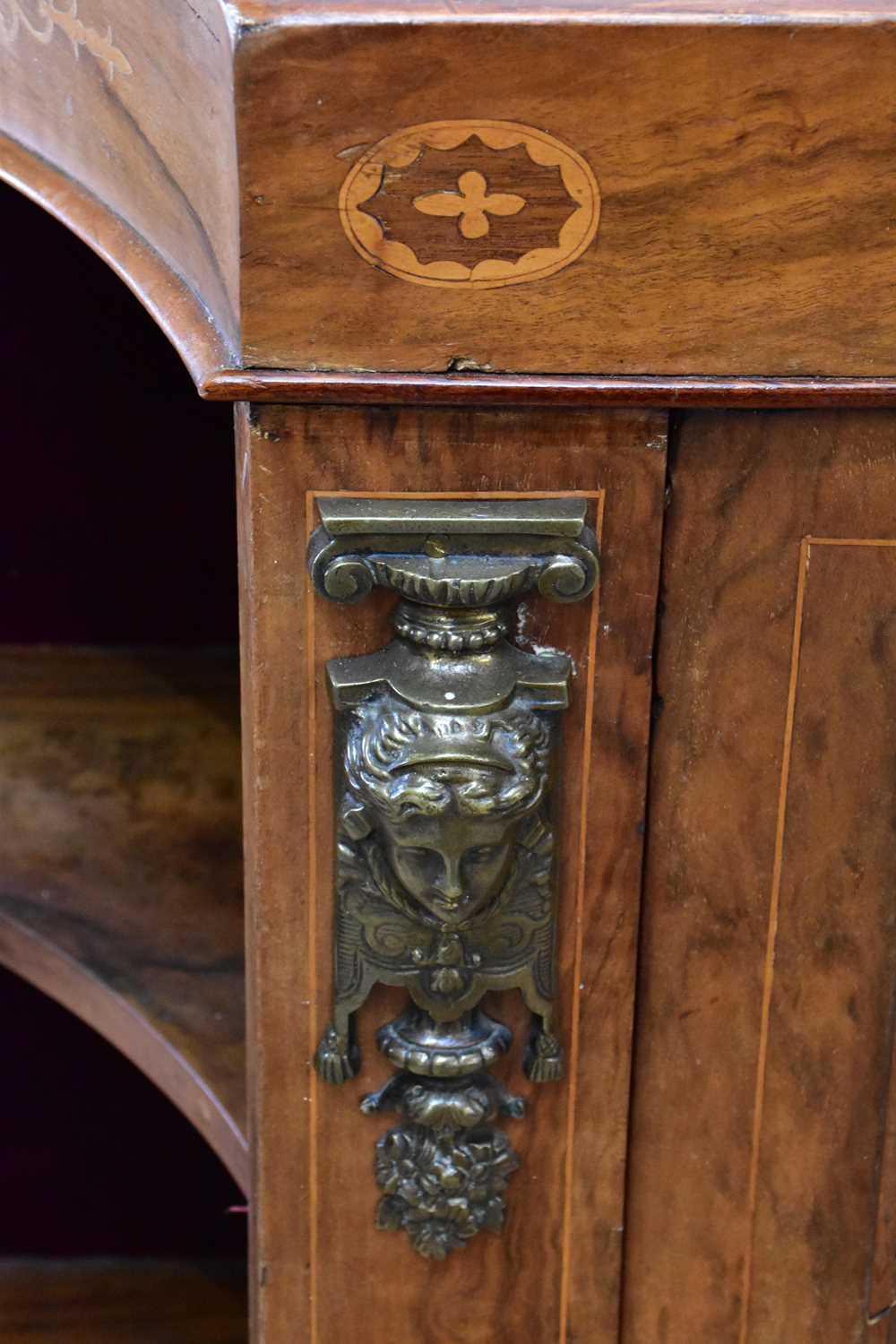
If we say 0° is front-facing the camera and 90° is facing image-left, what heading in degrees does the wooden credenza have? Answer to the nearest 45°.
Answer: approximately 0°
